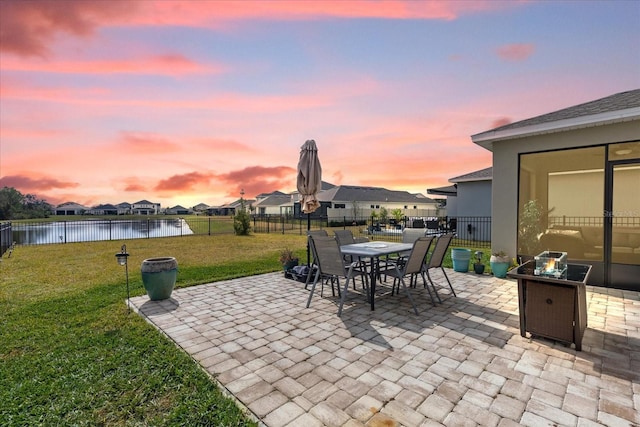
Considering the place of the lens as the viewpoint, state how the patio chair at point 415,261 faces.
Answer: facing away from the viewer and to the left of the viewer

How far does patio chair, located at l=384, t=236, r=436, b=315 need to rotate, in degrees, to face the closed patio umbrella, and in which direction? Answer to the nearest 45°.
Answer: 0° — it already faces it

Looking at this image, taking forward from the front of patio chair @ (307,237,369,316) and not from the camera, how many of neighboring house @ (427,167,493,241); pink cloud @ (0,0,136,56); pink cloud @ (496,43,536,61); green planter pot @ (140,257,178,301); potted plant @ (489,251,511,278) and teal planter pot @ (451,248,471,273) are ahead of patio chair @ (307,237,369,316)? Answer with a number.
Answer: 4

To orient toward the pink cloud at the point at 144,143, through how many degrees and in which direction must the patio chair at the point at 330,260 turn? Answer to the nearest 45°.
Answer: approximately 90° to its left

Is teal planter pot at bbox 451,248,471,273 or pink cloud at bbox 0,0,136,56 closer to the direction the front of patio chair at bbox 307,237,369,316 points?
the teal planter pot

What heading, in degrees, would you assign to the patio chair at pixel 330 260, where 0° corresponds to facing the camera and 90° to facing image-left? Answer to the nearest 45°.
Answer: approximately 225°

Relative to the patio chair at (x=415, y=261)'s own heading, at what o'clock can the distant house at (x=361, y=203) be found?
The distant house is roughly at 1 o'clock from the patio chair.
